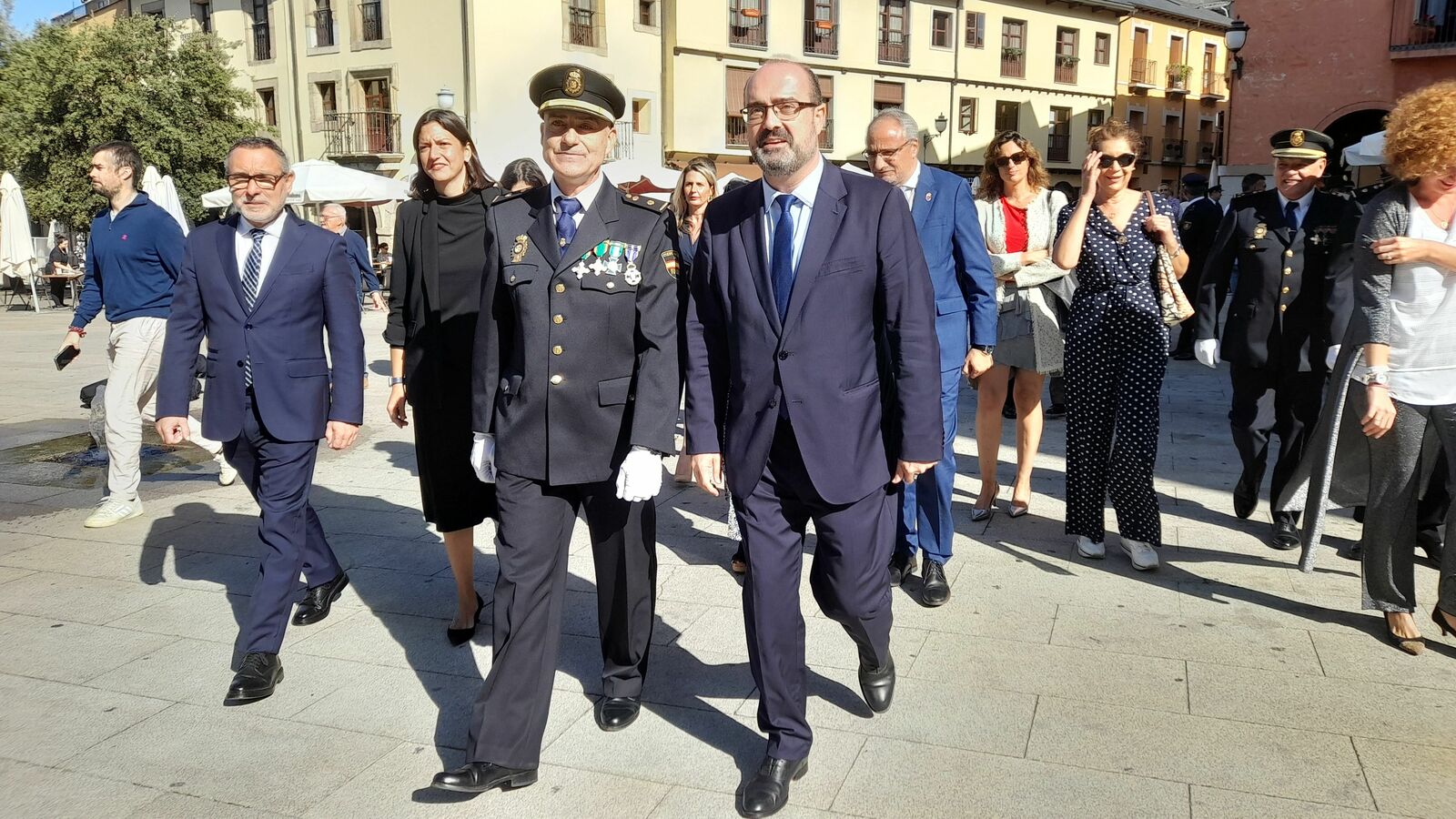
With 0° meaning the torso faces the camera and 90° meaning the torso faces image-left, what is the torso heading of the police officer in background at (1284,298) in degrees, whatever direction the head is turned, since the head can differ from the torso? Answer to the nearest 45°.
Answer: approximately 0°

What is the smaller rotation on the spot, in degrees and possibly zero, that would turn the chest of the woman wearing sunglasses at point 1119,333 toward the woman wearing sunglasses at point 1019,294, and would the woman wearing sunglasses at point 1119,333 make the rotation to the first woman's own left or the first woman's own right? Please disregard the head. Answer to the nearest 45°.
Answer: approximately 135° to the first woman's own right

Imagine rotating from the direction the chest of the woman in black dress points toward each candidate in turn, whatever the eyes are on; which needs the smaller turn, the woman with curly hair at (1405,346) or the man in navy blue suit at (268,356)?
the man in navy blue suit

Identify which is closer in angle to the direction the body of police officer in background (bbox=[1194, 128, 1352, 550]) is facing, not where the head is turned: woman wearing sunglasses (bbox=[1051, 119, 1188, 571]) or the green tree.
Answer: the woman wearing sunglasses

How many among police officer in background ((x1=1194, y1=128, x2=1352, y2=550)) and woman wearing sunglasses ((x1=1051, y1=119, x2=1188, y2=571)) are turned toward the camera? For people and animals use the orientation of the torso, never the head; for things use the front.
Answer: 2
